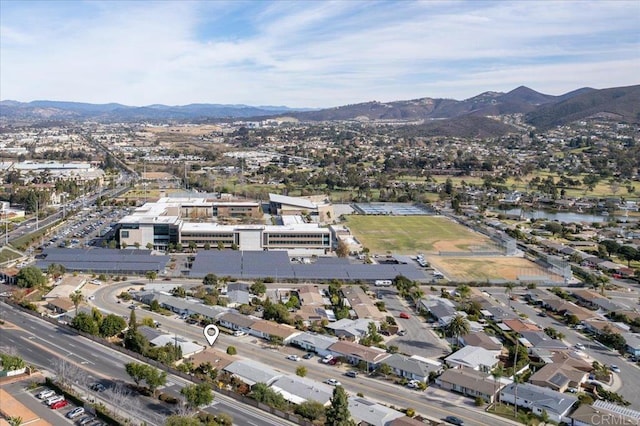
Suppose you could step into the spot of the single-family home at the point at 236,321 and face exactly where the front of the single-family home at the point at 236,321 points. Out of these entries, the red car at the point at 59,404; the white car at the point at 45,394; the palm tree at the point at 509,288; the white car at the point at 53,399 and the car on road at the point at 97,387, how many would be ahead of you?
4

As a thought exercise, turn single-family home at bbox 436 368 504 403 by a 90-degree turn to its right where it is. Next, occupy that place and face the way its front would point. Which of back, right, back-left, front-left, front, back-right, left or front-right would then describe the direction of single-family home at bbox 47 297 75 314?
front-left

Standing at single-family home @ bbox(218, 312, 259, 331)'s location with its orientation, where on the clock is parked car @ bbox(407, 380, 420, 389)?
The parked car is roughly at 9 o'clock from the single-family home.

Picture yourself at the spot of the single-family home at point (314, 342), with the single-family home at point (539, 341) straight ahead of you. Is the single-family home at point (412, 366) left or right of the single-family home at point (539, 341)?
right

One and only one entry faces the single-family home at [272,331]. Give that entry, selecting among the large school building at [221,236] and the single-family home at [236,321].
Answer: the large school building

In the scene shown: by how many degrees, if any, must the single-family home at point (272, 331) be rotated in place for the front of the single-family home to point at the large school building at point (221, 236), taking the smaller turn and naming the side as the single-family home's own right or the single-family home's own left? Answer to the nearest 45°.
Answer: approximately 135° to the single-family home's own right

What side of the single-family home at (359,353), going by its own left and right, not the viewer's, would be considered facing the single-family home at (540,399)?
left

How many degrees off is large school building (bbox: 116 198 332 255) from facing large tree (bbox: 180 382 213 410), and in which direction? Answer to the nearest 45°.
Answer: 0° — it already faces it

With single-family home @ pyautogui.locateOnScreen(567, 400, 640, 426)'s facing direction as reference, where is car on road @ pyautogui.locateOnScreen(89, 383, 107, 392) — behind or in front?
in front

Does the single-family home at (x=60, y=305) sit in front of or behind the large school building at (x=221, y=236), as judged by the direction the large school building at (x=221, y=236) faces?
in front

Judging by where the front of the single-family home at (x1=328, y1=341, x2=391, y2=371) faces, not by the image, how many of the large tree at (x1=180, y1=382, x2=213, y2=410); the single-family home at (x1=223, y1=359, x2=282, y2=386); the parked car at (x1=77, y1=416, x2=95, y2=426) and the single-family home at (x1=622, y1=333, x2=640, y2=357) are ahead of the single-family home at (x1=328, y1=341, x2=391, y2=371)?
3

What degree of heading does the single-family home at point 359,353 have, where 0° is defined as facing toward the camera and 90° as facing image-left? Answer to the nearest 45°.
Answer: approximately 45°
